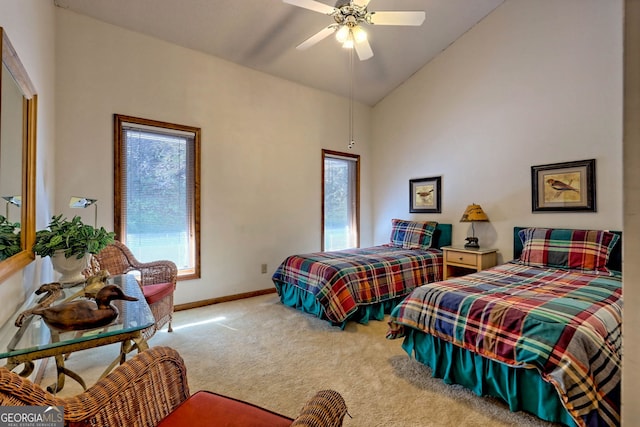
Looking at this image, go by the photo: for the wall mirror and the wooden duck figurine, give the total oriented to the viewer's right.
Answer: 2

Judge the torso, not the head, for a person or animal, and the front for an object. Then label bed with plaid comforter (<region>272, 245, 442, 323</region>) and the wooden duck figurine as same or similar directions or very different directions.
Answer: very different directions

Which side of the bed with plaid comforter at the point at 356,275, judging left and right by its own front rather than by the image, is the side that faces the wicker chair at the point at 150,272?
front

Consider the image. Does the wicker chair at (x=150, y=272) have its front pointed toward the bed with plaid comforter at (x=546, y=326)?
yes

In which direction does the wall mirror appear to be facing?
to the viewer's right

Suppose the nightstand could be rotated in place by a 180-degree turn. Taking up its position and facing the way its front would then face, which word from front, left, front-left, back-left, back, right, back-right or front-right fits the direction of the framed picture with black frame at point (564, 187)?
front-right

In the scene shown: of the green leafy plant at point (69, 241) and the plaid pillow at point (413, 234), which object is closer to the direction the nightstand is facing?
the green leafy plant

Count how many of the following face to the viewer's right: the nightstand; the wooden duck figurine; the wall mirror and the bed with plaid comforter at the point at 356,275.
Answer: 2

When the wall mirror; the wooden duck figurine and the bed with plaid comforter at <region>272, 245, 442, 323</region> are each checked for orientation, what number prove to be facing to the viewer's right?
2

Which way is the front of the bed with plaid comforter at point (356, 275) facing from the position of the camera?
facing the viewer and to the left of the viewer

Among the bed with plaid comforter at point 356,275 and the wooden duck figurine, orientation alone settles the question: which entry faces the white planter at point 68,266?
the bed with plaid comforter

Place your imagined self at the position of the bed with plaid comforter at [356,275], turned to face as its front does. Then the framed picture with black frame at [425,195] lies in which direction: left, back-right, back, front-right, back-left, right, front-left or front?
back

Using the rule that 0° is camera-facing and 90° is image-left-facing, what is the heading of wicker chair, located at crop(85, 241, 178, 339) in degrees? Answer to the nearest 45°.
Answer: approximately 315°

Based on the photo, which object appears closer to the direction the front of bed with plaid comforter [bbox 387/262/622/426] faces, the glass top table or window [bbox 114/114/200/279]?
the glass top table

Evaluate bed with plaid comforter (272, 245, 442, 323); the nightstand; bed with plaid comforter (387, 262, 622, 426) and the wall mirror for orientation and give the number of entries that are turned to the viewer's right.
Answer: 1

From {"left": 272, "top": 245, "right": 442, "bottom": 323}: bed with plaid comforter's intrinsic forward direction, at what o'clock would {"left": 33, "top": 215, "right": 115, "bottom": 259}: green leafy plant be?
The green leafy plant is roughly at 12 o'clock from the bed with plaid comforter.

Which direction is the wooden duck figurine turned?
to the viewer's right
